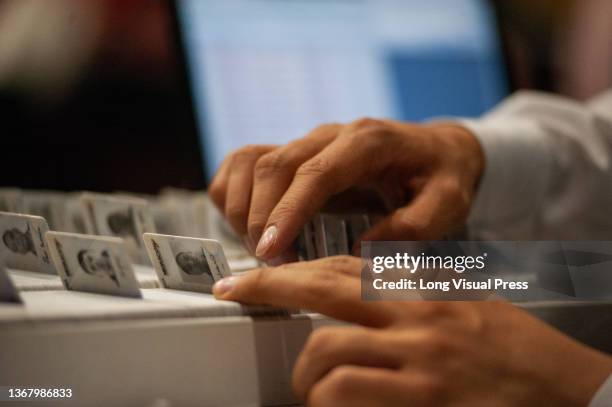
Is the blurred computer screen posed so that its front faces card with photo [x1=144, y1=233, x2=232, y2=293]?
yes

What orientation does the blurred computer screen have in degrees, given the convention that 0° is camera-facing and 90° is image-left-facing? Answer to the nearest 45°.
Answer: approximately 0°
